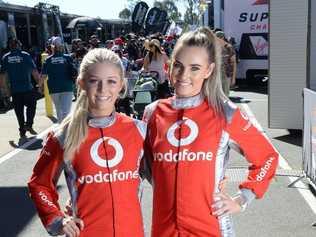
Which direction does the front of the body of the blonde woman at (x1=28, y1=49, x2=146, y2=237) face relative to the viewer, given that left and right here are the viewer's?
facing the viewer

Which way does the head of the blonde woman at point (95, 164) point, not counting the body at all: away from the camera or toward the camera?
toward the camera

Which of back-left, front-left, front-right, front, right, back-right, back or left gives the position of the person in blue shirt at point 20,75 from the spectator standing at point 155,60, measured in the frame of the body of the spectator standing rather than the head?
front-right

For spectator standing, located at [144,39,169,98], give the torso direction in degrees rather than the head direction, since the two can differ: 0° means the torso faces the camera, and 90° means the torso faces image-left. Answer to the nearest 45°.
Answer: approximately 45°

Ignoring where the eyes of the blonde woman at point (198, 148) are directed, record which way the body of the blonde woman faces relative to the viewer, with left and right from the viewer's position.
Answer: facing the viewer and to the left of the viewer

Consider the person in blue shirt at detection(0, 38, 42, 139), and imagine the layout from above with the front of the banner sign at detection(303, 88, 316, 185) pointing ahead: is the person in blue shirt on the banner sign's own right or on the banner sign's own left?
on the banner sign's own right

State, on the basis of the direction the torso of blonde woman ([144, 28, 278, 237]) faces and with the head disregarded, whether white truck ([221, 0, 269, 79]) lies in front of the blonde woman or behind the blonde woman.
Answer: behind
